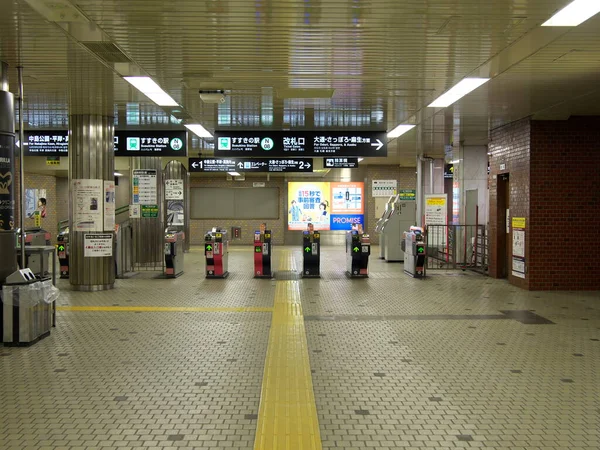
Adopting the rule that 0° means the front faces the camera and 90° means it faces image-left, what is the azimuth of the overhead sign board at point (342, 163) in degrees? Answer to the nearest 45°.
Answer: approximately 0°

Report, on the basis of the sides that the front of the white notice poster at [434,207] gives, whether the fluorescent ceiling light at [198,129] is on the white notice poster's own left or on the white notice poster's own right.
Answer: on the white notice poster's own right

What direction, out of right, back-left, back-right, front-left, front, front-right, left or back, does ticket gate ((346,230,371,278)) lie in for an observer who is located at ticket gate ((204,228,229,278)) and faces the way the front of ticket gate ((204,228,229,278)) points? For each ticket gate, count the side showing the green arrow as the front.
left

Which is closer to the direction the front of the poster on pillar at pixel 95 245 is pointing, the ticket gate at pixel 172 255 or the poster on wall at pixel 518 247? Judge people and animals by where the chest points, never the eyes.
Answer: the poster on wall

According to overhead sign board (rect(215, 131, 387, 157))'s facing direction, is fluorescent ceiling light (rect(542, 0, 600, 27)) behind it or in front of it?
in front

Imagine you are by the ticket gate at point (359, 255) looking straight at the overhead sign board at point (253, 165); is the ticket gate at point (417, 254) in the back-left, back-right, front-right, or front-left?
back-right

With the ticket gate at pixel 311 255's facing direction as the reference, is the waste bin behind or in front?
in front
